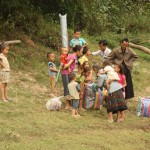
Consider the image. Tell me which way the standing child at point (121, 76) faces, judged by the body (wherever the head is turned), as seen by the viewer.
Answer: to the viewer's left

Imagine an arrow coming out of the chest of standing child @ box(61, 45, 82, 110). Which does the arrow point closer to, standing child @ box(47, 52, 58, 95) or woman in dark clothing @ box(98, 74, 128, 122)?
the woman in dark clothing

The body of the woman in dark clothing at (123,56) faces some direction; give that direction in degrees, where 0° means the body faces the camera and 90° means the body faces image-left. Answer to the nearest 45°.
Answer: approximately 0°

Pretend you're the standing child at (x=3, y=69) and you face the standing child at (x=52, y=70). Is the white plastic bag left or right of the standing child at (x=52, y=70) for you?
right

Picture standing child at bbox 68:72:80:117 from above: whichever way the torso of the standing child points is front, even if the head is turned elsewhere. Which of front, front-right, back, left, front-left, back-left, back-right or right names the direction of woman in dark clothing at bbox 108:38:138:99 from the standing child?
front

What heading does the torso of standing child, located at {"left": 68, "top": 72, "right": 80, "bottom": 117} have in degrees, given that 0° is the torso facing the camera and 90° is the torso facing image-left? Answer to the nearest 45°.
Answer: approximately 225°

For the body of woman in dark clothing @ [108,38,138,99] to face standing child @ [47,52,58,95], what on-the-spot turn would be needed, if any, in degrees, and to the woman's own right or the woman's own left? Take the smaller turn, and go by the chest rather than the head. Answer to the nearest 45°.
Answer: approximately 90° to the woman's own right

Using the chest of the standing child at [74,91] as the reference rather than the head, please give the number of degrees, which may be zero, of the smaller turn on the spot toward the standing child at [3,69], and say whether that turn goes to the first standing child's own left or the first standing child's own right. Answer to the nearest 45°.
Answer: approximately 135° to the first standing child's own left
